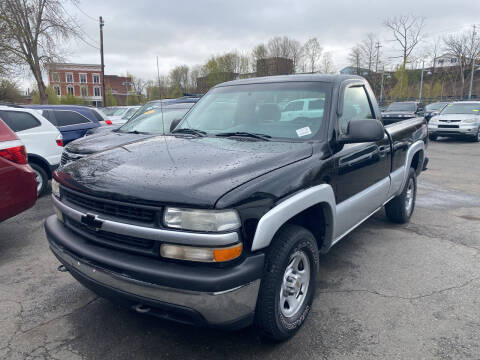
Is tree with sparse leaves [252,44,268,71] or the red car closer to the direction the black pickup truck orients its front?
the red car

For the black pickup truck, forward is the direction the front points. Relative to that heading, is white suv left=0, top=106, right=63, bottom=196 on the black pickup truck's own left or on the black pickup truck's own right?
on the black pickup truck's own right

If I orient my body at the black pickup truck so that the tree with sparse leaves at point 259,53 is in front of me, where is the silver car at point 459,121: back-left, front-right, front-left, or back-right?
front-right

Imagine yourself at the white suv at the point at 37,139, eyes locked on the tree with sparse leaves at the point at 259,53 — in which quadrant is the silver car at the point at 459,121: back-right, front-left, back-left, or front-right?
front-right

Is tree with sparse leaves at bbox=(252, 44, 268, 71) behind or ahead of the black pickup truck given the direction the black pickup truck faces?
behind

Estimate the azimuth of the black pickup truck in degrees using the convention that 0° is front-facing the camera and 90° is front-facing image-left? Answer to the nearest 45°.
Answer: approximately 45°

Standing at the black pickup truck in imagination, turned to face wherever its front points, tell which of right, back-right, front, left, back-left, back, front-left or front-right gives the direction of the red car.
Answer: right

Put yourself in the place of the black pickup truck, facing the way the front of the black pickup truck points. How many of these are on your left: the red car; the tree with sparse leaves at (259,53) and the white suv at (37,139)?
0

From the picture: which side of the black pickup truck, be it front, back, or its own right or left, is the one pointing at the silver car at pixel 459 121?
back

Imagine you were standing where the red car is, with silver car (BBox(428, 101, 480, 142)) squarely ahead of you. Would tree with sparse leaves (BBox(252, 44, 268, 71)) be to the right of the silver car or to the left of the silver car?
left
